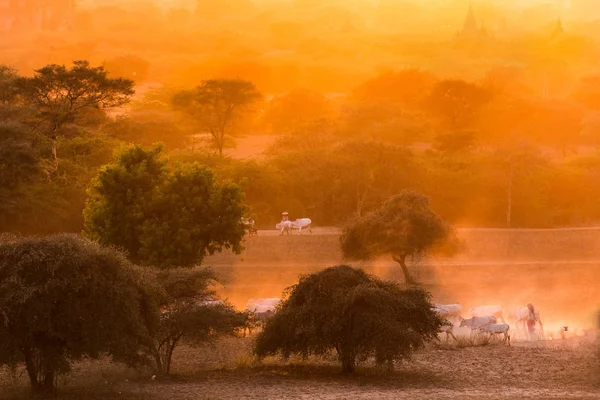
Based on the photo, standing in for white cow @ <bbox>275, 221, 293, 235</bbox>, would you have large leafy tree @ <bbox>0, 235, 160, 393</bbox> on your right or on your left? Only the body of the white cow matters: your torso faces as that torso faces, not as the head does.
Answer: on your left

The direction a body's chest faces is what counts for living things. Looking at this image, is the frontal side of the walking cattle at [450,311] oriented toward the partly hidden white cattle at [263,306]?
yes

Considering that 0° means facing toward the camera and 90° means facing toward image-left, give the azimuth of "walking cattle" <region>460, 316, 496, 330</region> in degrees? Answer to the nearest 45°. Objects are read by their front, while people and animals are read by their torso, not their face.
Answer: approximately 90°

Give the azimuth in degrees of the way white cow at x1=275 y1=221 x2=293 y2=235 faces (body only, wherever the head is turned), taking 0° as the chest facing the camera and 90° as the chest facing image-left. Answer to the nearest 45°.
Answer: approximately 90°

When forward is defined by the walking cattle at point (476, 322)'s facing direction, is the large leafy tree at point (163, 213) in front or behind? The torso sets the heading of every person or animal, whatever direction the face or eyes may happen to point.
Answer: in front

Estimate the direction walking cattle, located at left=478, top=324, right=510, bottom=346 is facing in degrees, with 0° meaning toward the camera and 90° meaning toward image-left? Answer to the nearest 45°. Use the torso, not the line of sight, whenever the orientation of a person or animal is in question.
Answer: approximately 90°

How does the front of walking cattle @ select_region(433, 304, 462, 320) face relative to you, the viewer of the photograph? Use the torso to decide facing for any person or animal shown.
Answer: facing to the left of the viewer

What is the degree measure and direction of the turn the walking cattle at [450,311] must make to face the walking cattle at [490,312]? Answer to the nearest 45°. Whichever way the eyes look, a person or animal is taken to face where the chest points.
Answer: approximately 180°

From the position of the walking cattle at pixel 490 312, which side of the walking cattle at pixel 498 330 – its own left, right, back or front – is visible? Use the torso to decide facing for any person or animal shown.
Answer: right
